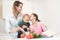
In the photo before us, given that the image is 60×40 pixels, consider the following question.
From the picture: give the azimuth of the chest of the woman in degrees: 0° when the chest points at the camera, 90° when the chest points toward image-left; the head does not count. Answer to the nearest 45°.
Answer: approximately 315°
